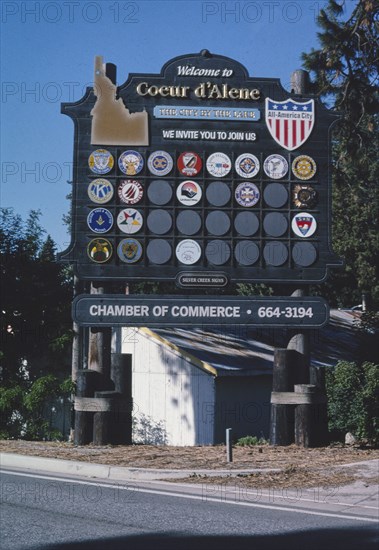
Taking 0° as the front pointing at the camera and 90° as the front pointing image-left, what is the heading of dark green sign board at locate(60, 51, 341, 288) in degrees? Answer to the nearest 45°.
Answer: approximately 0°

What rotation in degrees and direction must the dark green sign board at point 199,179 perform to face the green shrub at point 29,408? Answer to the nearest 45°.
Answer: approximately 135° to its right

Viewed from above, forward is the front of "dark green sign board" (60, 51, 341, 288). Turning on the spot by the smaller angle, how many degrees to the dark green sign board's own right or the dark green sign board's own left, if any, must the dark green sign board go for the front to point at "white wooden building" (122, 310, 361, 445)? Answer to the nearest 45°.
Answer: approximately 180°
